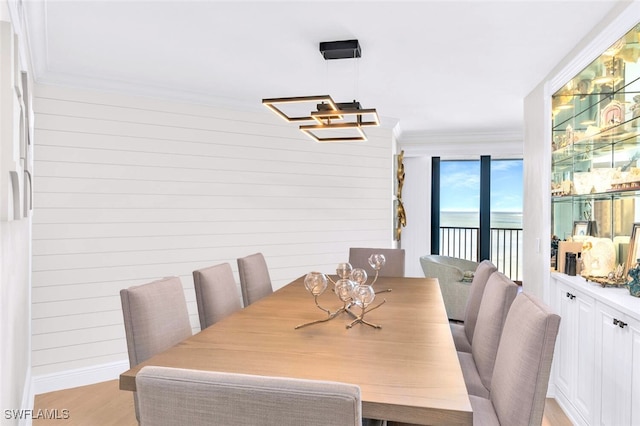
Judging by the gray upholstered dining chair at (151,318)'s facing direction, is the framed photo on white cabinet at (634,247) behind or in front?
in front

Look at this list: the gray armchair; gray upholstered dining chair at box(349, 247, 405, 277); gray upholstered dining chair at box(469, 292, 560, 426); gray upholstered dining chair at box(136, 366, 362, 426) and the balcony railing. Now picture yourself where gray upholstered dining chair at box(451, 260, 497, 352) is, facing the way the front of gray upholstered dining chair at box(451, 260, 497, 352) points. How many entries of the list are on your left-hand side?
2

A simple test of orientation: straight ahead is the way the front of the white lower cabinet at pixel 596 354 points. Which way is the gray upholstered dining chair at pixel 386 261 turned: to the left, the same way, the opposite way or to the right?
to the left

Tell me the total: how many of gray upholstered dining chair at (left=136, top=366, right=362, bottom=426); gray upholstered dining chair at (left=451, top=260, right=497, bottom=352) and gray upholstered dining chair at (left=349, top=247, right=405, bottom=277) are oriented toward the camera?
1

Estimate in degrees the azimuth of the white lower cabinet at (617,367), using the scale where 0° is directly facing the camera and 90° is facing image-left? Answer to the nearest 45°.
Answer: approximately 45°

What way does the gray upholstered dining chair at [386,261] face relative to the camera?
toward the camera

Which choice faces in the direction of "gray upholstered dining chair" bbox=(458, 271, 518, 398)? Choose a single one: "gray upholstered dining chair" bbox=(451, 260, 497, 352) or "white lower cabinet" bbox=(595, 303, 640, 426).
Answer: the white lower cabinet

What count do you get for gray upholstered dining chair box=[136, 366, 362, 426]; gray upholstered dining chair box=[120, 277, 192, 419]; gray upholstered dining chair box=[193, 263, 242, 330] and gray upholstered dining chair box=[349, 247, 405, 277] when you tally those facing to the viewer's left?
0

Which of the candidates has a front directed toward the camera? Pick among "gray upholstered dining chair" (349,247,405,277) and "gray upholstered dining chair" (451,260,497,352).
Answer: "gray upholstered dining chair" (349,247,405,277)

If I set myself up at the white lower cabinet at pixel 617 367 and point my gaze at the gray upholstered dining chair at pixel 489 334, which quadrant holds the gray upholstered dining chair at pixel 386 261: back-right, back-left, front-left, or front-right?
front-right

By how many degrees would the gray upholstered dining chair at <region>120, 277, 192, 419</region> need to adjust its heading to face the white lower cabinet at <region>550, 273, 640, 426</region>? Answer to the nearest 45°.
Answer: approximately 45° to its left

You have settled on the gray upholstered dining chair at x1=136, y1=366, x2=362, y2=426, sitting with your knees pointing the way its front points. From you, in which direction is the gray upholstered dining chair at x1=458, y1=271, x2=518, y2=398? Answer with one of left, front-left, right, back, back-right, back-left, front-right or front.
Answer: front

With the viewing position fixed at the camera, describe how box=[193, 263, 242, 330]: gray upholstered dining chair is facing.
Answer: facing the viewer and to the right of the viewer

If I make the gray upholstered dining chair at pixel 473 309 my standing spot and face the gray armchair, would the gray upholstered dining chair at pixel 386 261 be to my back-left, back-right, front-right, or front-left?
front-left

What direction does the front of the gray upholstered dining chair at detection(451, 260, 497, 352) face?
to the viewer's left

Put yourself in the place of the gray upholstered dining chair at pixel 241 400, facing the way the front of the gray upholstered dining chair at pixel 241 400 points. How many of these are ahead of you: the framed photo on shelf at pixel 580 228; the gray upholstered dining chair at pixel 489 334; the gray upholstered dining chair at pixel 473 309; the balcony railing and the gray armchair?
5

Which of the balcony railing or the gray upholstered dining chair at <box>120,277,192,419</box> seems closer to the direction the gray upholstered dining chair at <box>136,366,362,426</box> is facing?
the balcony railing

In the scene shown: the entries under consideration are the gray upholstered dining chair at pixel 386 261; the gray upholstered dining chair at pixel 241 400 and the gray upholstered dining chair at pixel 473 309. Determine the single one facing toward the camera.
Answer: the gray upholstered dining chair at pixel 386 261
